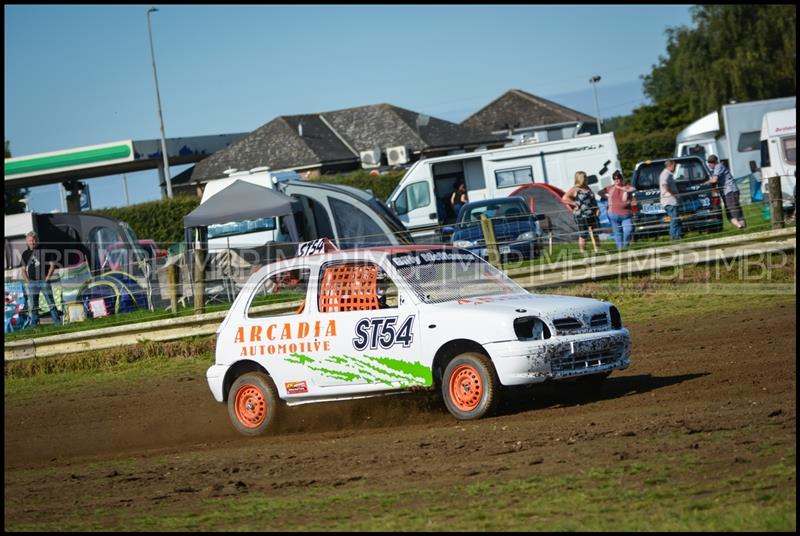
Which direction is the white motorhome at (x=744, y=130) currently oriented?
to the viewer's left

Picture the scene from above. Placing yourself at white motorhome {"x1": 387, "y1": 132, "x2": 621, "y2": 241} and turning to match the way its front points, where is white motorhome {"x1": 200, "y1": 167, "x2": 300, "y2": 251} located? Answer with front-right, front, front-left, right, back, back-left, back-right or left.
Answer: front-left

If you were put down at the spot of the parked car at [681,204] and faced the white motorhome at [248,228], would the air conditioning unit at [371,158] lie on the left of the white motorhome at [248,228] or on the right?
right

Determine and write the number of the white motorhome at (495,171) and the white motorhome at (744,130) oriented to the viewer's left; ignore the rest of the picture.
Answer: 2

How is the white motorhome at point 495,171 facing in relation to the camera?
to the viewer's left

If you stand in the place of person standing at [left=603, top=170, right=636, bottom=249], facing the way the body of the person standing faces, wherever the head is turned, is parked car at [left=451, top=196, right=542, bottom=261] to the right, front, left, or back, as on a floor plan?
right

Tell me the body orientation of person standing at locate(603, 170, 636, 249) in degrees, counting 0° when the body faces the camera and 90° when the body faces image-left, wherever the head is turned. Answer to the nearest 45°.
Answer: approximately 0°

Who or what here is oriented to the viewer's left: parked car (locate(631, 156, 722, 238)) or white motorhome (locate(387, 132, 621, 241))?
the white motorhome
